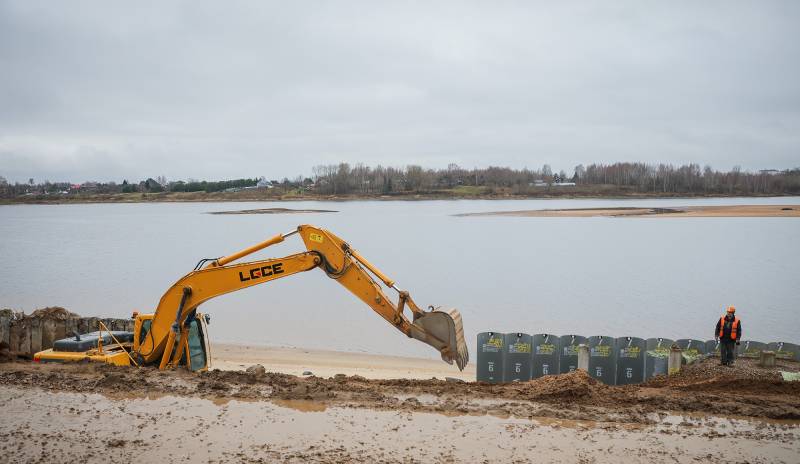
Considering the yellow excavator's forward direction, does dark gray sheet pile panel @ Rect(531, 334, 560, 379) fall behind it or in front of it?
in front

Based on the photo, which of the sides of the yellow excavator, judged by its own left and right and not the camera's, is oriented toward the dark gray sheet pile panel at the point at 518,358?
front

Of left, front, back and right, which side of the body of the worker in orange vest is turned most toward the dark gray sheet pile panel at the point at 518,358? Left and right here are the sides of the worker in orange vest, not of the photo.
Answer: right

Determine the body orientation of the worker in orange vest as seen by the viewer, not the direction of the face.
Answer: toward the camera

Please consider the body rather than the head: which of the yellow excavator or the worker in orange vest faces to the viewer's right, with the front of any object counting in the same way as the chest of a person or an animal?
the yellow excavator

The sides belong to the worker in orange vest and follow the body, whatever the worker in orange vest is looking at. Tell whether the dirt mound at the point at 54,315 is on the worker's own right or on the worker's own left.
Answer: on the worker's own right

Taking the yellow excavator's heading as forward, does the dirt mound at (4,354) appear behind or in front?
behind

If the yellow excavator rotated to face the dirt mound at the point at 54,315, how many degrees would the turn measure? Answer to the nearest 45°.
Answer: approximately 135° to its left

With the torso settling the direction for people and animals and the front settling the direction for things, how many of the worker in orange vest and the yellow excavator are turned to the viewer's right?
1

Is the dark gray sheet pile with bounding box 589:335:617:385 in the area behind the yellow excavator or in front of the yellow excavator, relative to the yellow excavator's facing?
in front

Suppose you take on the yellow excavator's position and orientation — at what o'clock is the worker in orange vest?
The worker in orange vest is roughly at 12 o'clock from the yellow excavator.

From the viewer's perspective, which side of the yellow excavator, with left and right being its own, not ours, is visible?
right
